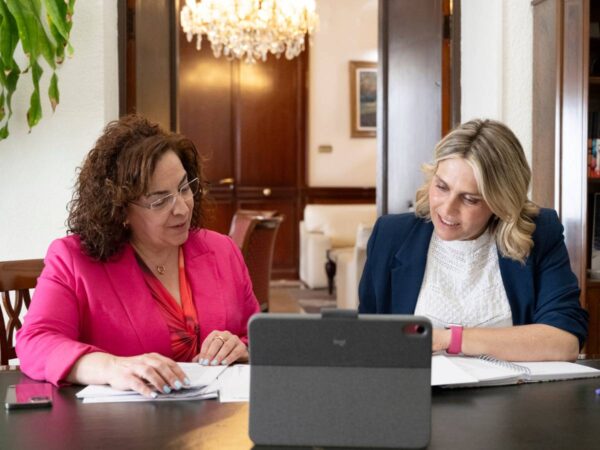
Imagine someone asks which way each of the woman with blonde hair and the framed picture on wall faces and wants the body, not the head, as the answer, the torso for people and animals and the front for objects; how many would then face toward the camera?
2

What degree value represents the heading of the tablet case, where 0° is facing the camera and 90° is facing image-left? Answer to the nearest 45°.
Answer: approximately 180°

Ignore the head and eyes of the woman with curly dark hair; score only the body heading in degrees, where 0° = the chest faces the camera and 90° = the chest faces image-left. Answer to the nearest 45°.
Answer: approximately 315°

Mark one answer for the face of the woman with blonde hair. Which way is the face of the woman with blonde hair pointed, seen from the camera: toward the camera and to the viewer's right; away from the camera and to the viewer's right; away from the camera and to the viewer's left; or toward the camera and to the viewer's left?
toward the camera and to the viewer's left

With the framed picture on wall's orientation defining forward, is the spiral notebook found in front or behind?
in front

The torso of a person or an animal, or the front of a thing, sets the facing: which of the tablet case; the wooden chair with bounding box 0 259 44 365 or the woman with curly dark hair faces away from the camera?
the tablet case

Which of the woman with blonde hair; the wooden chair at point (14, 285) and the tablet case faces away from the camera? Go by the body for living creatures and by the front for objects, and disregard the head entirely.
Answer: the tablet case

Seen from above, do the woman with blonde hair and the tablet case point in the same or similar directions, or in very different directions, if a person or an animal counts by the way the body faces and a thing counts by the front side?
very different directions

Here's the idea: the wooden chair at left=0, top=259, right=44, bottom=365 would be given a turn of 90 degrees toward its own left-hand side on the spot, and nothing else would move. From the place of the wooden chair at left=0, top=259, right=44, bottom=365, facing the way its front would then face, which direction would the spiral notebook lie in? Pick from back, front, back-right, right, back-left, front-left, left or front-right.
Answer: front-right

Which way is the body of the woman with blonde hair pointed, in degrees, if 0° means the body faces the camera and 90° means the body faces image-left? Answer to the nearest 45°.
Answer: approximately 0°
